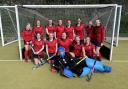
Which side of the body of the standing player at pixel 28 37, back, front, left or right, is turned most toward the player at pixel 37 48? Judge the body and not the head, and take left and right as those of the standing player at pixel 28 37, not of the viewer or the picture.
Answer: front

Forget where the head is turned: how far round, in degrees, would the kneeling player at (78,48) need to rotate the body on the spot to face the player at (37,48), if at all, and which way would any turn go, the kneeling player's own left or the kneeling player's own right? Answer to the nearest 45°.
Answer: approximately 90° to the kneeling player's own right

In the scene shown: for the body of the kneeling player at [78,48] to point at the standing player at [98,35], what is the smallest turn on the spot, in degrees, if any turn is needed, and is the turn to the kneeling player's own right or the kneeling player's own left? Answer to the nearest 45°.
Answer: approximately 135° to the kneeling player's own left

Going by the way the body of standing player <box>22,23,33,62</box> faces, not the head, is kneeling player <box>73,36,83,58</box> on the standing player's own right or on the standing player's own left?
on the standing player's own left

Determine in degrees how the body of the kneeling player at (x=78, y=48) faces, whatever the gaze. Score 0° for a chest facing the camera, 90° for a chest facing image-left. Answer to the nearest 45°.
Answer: approximately 0°

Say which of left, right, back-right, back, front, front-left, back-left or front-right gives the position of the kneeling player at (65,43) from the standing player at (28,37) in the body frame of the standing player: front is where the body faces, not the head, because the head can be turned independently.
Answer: front-left

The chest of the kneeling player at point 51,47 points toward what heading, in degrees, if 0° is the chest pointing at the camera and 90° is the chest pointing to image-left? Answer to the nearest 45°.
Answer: approximately 0°

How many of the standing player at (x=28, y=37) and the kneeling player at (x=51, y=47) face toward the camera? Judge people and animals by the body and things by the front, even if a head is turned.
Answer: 2
